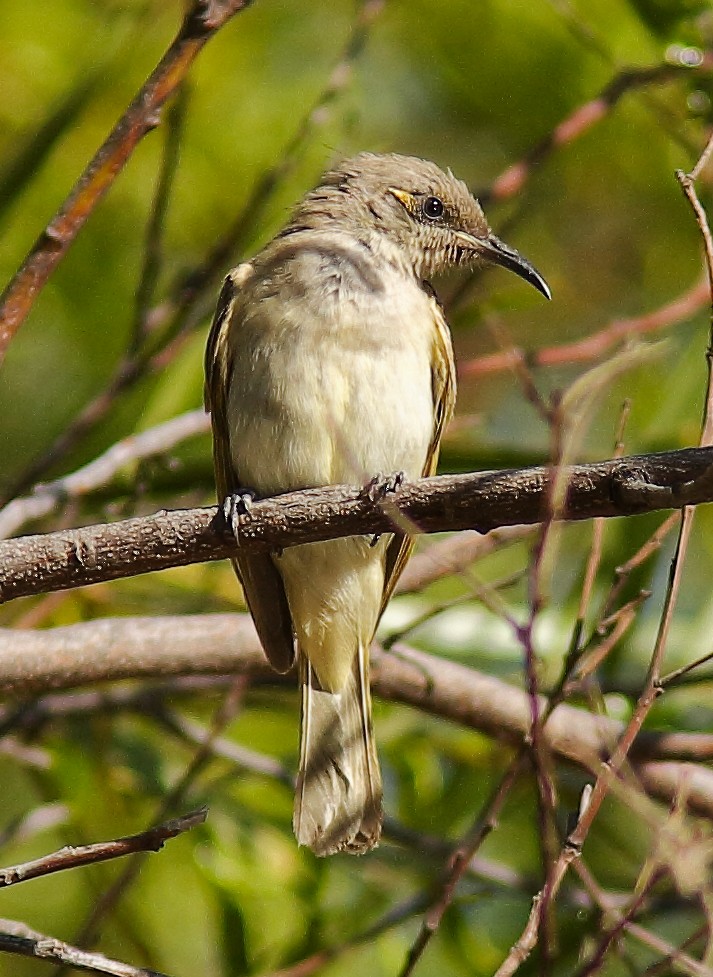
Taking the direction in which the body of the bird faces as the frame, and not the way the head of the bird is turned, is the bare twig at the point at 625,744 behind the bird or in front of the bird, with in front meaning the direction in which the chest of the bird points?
in front

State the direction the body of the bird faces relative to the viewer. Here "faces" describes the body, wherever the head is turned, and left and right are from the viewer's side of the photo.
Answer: facing the viewer

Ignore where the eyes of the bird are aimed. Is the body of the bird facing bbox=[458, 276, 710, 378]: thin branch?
no
